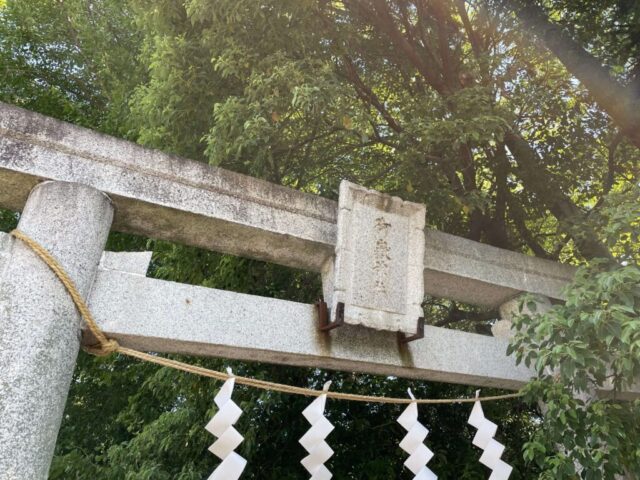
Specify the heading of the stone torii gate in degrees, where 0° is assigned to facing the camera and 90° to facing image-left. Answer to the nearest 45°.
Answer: approximately 315°
